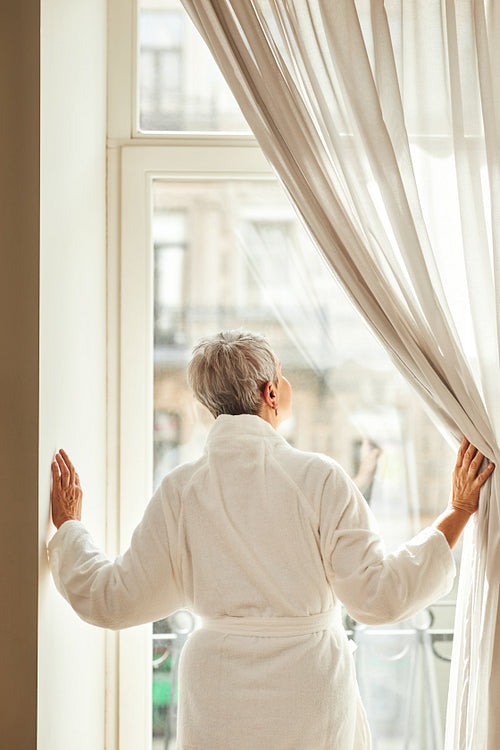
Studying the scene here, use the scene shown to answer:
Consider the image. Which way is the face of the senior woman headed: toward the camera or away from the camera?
away from the camera

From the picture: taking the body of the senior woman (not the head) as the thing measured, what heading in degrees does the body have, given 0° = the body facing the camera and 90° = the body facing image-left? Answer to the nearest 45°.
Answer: approximately 180°
